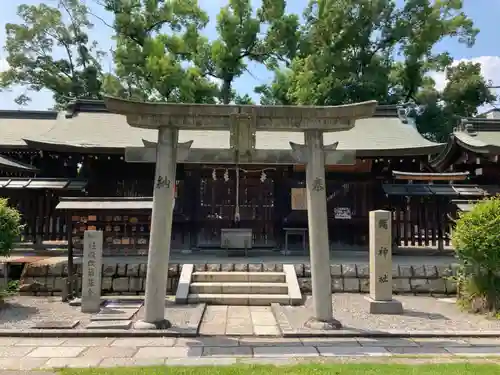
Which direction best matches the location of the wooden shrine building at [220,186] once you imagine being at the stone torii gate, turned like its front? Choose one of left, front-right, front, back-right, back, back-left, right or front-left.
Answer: back

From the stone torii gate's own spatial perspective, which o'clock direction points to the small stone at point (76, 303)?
The small stone is roughly at 4 o'clock from the stone torii gate.

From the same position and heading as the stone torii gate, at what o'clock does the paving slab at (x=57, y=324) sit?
The paving slab is roughly at 3 o'clock from the stone torii gate.

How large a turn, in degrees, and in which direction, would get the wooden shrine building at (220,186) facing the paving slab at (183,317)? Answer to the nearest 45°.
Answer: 0° — it already faces it

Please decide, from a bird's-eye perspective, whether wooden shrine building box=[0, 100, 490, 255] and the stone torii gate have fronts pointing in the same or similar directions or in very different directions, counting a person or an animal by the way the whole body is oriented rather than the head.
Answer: same or similar directions

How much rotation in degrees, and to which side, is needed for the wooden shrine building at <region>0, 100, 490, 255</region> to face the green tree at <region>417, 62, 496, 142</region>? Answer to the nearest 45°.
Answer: approximately 135° to its left

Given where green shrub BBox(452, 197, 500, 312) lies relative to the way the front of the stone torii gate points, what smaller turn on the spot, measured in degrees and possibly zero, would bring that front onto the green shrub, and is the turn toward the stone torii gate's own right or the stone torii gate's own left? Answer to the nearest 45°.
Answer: approximately 90° to the stone torii gate's own left

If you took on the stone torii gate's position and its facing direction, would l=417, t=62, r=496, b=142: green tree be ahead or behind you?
behind

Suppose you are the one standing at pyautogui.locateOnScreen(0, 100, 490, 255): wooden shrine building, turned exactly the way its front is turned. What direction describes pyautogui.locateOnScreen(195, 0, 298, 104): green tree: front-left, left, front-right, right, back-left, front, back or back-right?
back

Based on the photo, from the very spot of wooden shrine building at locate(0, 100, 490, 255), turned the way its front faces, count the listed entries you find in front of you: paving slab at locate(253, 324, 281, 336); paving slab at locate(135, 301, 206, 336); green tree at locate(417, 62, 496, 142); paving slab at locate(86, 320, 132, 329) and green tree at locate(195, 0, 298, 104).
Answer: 3

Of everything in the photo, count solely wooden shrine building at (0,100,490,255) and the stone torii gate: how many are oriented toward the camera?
2

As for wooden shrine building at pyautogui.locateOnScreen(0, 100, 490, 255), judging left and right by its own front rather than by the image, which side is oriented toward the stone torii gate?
front

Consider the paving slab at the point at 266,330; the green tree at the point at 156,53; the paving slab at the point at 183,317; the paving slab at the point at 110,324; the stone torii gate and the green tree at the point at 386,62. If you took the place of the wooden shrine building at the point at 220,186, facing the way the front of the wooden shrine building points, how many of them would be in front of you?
4

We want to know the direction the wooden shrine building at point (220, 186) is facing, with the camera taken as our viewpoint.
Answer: facing the viewer

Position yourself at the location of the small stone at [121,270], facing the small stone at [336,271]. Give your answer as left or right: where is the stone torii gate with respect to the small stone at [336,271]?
right

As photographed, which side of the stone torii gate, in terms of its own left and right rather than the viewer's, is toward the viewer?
front

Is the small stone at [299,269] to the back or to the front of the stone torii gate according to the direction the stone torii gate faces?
to the back
